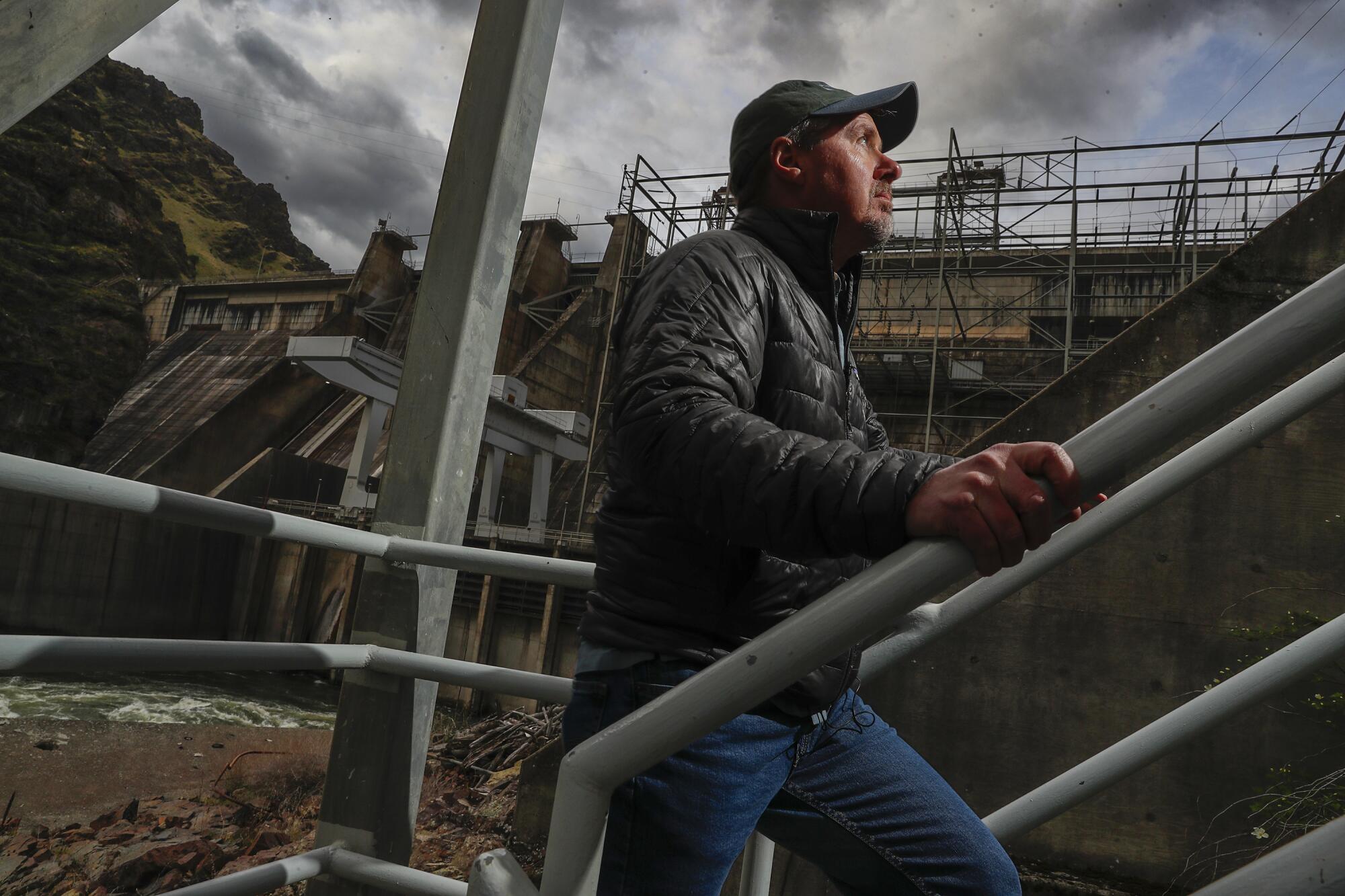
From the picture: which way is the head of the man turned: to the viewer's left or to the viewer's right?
to the viewer's right

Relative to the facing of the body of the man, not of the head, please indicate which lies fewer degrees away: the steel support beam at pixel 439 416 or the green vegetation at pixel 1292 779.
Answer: the green vegetation

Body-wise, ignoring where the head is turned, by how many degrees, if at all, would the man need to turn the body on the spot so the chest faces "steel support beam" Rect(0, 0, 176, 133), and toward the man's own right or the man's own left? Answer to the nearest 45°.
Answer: approximately 180°

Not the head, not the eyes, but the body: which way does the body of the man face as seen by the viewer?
to the viewer's right

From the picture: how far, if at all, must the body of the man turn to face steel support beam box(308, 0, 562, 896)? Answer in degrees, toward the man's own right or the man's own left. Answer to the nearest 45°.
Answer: approximately 135° to the man's own left
